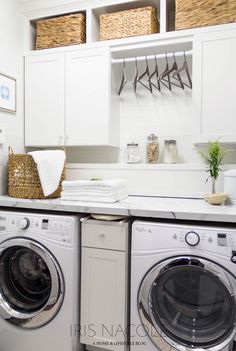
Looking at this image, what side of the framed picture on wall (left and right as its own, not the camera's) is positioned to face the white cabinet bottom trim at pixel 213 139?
front

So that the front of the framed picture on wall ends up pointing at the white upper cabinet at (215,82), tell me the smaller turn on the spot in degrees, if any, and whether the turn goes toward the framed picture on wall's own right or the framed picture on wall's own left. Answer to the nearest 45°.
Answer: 0° — it already faces it

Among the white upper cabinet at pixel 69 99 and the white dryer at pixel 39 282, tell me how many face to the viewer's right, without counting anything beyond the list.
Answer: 0

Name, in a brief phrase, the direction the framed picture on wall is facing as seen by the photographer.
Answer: facing the viewer and to the right of the viewer

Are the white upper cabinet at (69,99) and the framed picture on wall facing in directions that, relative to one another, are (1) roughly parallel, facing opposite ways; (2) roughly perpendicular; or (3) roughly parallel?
roughly perpendicular

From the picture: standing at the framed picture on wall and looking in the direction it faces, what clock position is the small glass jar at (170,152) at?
The small glass jar is roughly at 11 o'clock from the framed picture on wall.

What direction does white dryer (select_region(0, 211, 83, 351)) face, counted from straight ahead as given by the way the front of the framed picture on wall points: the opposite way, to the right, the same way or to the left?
to the right

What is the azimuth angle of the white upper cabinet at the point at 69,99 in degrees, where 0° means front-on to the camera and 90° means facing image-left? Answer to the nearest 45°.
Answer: approximately 45°

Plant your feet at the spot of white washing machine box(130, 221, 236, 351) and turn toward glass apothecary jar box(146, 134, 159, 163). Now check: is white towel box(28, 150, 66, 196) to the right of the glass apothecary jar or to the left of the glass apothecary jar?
left

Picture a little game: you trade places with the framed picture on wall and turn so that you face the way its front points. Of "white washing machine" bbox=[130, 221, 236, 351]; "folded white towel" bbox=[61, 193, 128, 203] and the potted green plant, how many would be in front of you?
3

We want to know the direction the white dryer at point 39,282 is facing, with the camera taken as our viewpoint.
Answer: facing the viewer and to the left of the viewer
